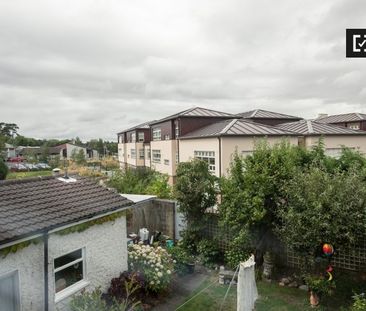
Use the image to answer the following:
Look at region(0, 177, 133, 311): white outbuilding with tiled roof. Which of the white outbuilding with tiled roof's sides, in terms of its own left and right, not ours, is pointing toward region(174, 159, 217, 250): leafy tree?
left

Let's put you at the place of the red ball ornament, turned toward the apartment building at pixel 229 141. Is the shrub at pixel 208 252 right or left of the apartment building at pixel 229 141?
left

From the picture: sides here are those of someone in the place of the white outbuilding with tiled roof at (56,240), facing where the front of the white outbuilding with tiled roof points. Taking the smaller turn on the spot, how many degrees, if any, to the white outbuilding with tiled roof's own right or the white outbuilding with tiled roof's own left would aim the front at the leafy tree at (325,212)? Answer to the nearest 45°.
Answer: approximately 45° to the white outbuilding with tiled roof's own left

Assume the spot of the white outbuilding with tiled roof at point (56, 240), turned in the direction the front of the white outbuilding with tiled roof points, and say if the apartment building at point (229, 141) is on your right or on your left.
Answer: on your left

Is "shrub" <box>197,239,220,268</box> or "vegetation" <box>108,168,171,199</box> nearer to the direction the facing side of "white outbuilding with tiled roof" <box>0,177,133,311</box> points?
the shrub

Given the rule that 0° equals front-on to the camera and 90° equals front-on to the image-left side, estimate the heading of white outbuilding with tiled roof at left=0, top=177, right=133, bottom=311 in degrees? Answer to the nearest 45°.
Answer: approximately 315°

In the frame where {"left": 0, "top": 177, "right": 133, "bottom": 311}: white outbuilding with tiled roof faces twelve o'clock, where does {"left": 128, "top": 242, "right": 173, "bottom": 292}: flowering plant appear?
The flowering plant is roughly at 10 o'clock from the white outbuilding with tiled roof.

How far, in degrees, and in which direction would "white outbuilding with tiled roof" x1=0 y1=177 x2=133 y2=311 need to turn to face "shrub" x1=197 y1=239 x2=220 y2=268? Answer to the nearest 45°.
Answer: approximately 45° to its left

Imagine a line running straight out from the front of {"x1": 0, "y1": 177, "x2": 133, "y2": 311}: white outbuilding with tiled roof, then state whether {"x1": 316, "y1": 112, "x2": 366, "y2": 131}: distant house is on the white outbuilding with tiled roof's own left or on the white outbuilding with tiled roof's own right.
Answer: on the white outbuilding with tiled roof's own left

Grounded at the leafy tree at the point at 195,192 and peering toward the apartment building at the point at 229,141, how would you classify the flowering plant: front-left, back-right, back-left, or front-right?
back-left
